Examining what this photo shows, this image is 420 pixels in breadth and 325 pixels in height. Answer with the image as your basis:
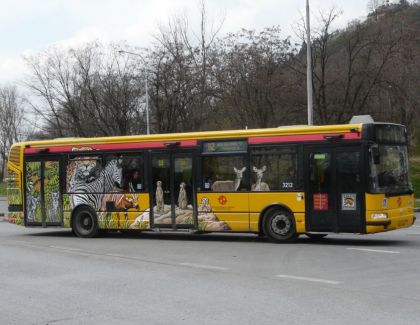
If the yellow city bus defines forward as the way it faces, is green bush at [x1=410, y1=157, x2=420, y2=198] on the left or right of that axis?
on its left

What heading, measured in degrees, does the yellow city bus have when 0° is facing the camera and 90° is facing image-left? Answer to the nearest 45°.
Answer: approximately 315°
